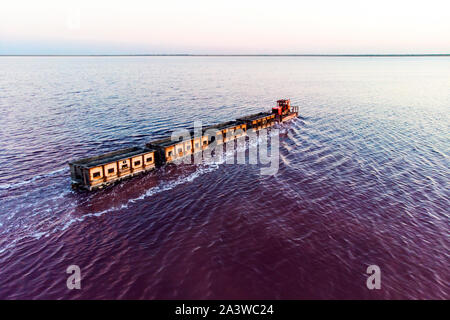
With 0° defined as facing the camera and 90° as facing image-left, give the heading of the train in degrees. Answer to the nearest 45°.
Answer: approximately 225°
